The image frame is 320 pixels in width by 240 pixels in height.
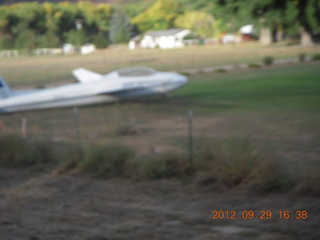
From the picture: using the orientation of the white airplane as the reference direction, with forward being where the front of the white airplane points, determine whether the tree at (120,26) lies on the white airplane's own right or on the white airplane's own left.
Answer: on the white airplane's own left

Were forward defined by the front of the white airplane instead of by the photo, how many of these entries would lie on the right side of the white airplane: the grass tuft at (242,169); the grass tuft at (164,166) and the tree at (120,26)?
2

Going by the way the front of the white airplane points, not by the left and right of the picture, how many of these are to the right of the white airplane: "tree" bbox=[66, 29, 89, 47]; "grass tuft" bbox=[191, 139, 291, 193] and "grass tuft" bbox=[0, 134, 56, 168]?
2

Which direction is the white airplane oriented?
to the viewer's right

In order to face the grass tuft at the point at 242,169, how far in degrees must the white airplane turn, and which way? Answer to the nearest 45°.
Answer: approximately 90° to its right

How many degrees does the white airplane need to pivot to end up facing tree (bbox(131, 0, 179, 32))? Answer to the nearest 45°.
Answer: approximately 45° to its left

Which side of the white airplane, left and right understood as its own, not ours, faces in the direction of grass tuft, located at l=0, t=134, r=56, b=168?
right

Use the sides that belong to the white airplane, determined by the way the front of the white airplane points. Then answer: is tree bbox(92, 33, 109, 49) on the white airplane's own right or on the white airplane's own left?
on the white airplane's own left

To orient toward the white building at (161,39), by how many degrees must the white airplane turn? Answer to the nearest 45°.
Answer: approximately 90° to its left

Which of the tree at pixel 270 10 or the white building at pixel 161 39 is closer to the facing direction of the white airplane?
the tree
